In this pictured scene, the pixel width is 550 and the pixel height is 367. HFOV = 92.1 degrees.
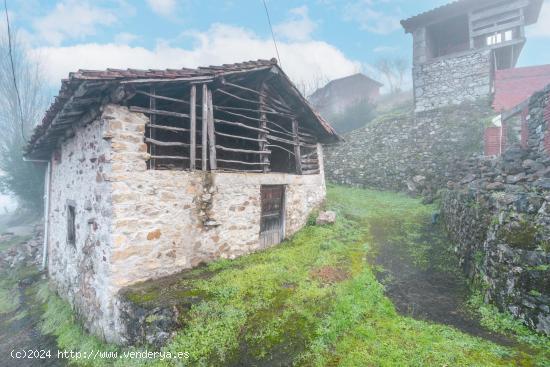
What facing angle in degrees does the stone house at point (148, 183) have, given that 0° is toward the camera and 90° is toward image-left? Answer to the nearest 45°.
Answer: approximately 315°

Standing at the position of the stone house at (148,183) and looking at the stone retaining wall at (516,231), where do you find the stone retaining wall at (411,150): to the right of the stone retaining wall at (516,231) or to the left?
left

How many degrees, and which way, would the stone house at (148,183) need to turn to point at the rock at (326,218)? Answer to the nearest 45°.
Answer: approximately 45° to its left

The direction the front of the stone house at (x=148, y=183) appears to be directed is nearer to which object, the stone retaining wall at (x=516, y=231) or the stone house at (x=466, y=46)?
the stone retaining wall

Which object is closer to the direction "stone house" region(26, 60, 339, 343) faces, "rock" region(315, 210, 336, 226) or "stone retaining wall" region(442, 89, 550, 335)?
the stone retaining wall

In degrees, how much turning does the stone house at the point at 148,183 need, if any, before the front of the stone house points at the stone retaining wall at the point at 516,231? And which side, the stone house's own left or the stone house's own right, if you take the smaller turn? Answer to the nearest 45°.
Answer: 0° — it already faces it

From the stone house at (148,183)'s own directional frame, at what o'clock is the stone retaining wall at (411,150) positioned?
The stone retaining wall is roughly at 10 o'clock from the stone house.

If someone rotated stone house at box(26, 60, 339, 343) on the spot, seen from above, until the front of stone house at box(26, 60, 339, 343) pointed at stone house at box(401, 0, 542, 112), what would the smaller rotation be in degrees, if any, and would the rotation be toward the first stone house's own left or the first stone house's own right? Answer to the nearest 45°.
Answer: approximately 45° to the first stone house's own left
